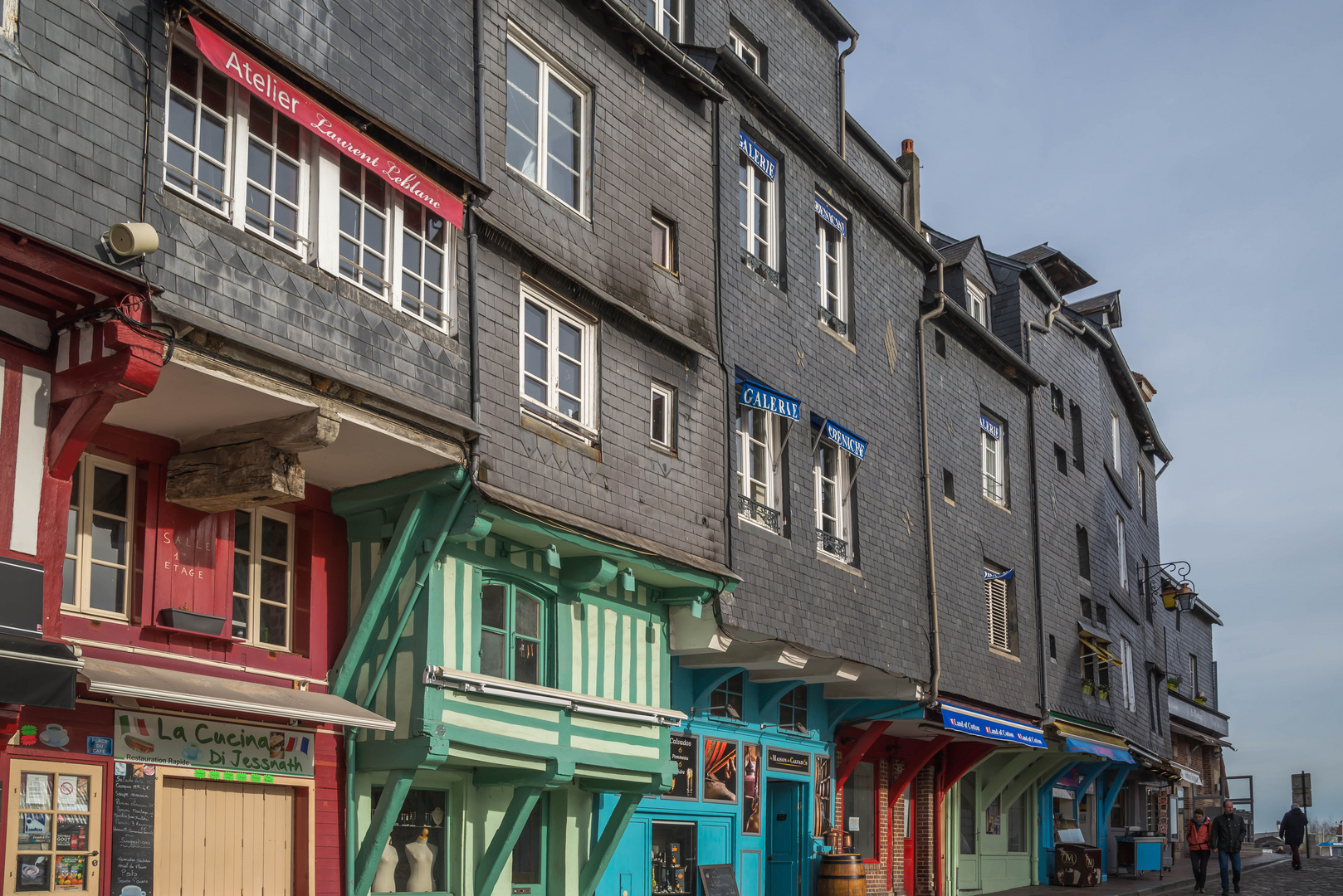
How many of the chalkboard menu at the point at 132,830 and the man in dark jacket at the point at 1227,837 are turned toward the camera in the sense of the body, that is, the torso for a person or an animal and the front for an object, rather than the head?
2

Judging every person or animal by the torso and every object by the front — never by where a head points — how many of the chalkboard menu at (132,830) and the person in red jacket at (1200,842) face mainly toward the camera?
2
